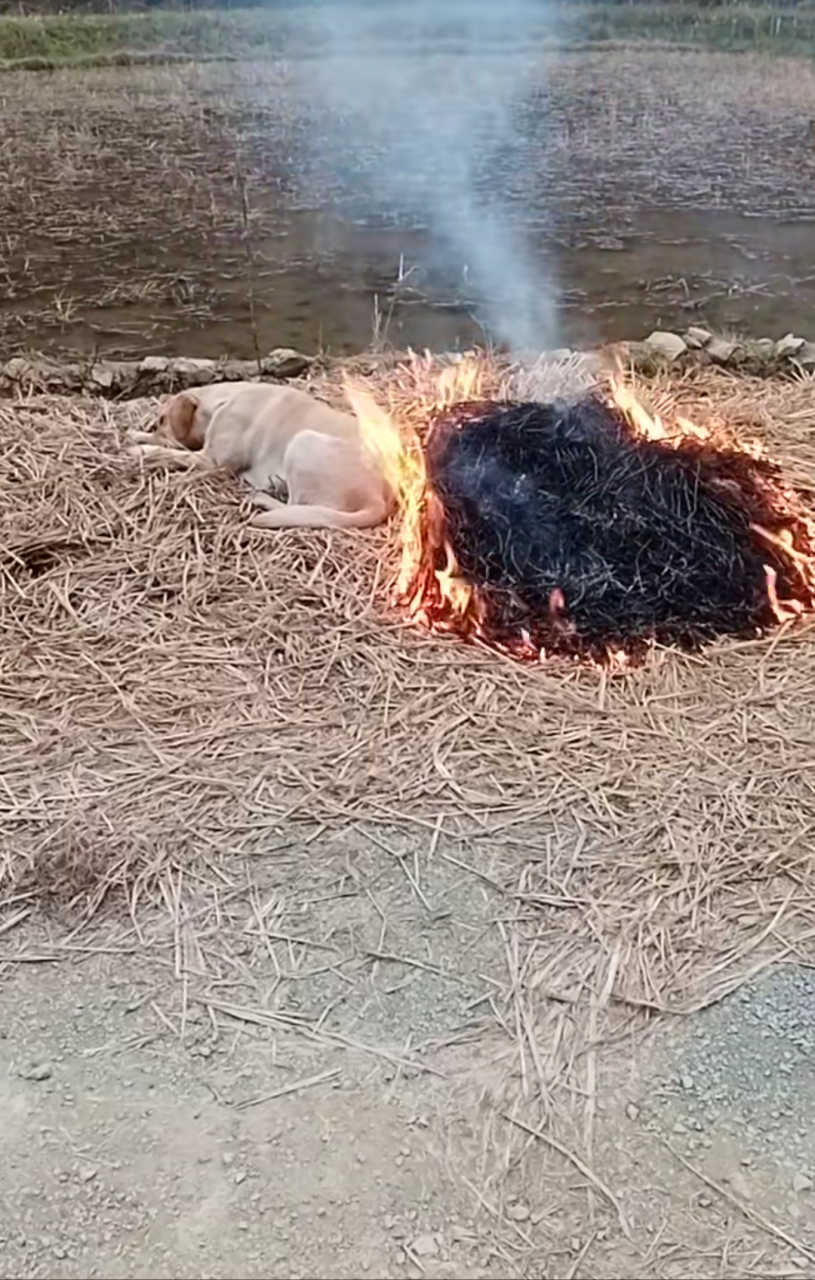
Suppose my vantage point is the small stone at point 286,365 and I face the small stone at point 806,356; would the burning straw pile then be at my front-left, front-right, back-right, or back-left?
front-right

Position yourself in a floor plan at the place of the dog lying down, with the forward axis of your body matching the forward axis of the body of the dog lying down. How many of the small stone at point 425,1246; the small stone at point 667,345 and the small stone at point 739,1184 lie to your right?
1

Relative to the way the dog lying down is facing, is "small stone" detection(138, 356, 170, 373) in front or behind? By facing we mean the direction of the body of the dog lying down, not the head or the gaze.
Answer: in front

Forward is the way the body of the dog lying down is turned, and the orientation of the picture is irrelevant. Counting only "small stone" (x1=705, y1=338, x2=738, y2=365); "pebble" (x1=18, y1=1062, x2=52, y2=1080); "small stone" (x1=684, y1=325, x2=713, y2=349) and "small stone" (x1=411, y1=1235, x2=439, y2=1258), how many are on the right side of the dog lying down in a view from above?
2

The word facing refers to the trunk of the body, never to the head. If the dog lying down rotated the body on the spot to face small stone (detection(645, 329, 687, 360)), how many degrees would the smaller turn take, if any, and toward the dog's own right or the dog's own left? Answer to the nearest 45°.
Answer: approximately 90° to the dog's own right

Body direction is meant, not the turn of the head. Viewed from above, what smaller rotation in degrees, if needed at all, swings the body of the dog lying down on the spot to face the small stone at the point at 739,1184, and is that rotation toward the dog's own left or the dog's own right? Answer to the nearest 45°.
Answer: approximately 135° to the dog's own left

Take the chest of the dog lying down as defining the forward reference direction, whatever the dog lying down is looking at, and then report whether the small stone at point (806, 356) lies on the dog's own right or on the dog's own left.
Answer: on the dog's own right

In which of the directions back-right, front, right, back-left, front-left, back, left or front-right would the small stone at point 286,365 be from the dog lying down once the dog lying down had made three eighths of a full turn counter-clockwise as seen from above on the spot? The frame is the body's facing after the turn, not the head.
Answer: back

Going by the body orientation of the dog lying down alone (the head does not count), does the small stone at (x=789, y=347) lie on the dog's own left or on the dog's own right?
on the dog's own right

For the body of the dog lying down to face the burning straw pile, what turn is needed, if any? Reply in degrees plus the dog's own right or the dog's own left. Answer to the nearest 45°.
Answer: approximately 180°

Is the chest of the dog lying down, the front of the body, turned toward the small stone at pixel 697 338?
no

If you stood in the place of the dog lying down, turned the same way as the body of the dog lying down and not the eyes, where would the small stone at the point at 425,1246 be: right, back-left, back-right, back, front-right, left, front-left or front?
back-left

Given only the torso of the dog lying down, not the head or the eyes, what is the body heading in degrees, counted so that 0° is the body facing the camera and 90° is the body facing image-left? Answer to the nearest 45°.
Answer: approximately 135°

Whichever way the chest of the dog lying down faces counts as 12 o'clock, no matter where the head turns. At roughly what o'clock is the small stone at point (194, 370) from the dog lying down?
The small stone is roughly at 1 o'clock from the dog lying down.
